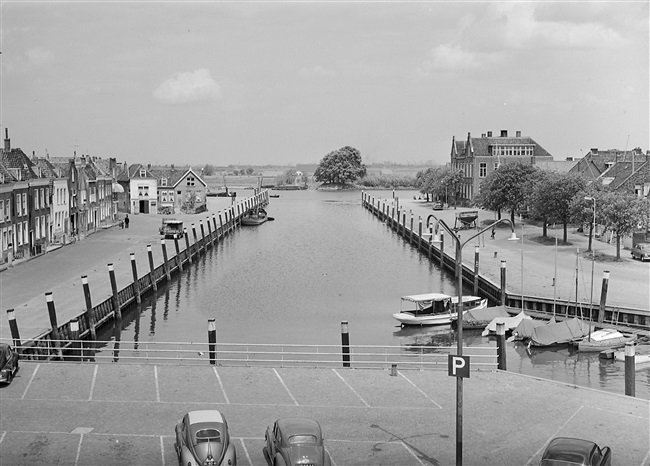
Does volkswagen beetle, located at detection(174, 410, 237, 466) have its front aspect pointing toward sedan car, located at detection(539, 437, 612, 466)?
no

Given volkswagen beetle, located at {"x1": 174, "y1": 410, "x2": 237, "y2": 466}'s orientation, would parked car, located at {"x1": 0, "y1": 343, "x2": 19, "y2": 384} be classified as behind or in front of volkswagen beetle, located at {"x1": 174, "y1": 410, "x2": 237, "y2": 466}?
in front

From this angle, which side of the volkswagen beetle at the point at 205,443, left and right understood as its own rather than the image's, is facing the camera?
back

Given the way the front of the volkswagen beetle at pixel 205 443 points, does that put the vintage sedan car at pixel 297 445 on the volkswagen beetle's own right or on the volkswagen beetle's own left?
on the volkswagen beetle's own right

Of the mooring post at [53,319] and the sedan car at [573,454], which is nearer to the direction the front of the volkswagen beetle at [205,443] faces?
the mooring post

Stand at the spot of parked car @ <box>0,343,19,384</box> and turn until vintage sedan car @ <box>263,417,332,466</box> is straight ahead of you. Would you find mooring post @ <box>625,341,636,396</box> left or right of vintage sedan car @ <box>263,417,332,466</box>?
left

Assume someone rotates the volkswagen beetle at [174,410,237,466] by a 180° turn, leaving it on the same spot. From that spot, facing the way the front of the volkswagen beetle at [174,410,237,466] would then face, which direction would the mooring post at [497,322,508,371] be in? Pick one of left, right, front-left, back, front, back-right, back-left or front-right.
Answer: back-left

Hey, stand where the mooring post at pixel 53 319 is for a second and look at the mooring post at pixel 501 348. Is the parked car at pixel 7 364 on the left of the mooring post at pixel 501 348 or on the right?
right

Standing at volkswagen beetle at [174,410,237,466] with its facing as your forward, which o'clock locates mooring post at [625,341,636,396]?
The mooring post is roughly at 2 o'clock from the volkswagen beetle.

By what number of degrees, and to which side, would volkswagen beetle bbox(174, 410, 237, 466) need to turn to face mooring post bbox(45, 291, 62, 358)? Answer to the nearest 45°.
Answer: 0° — it already faces it

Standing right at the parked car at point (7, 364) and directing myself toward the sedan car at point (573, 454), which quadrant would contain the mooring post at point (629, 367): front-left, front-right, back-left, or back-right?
front-left

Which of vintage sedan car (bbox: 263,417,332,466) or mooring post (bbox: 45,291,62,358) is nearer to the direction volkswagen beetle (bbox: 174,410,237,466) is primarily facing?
the mooring post
